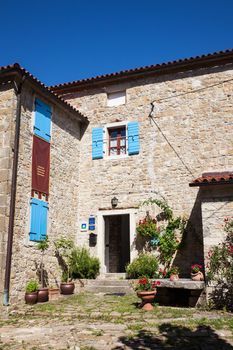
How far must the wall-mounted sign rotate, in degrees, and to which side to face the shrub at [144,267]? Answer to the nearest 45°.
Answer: approximately 45° to its left

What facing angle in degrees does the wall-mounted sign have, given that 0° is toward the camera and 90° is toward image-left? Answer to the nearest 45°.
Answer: approximately 0°

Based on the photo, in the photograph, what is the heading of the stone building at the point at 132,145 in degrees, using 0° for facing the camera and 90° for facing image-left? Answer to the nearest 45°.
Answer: approximately 0°
